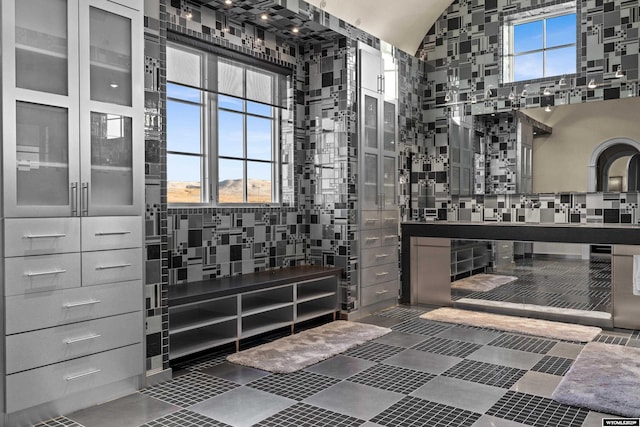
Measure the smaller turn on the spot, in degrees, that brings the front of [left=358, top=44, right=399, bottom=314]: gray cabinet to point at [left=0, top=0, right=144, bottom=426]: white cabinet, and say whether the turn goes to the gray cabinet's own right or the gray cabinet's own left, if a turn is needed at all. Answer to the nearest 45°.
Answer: approximately 90° to the gray cabinet's own right

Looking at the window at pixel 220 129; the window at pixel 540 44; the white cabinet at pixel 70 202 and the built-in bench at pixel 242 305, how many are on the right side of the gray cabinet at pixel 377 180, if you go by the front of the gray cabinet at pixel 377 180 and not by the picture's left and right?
3

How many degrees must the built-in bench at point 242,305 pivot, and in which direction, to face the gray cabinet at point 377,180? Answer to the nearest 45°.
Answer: approximately 90° to its left

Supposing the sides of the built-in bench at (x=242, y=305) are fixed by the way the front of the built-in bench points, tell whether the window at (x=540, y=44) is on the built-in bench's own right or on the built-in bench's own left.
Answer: on the built-in bench's own left

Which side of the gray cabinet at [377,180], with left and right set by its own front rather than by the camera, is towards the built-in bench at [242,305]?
right

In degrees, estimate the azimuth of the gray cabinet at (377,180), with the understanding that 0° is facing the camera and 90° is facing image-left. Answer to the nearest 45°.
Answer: approximately 315°

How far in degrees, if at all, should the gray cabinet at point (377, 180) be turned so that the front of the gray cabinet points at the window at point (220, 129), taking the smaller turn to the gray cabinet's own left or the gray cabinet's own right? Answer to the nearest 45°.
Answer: approximately 90° to the gray cabinet's own right

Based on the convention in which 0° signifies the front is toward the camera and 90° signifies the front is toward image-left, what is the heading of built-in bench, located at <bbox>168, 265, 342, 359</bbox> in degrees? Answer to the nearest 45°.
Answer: approximately 315°

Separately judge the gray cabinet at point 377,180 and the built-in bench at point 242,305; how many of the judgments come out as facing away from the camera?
0

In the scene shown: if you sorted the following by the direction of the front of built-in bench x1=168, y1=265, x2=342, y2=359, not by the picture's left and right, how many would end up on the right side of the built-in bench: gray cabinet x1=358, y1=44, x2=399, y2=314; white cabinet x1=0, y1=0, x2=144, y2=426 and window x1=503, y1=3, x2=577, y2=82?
1

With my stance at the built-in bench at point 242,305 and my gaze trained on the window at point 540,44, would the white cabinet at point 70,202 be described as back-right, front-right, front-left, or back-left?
back-right

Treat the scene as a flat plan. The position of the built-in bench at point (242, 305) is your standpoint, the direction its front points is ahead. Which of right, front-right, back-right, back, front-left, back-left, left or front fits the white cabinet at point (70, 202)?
right

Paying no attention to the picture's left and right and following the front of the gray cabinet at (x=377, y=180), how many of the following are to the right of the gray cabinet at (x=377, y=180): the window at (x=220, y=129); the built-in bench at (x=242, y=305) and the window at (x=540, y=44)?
2
